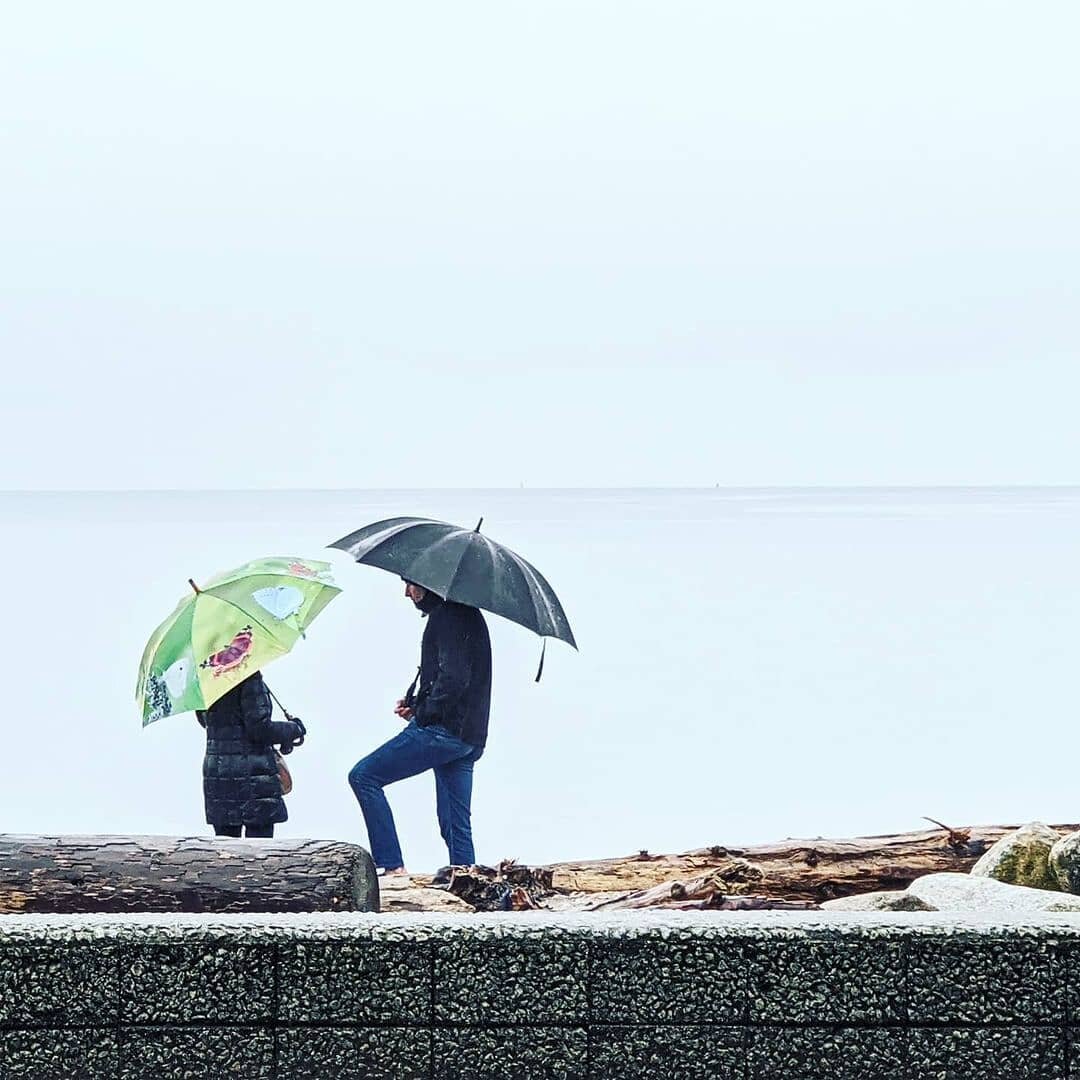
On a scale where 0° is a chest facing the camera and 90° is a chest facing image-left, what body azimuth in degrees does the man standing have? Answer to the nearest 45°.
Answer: approximately 90°

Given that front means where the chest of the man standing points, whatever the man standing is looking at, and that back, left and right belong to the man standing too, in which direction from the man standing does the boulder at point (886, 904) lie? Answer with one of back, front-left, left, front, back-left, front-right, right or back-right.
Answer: back-left

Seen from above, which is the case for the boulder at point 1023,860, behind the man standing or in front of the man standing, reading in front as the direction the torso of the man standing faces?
behind

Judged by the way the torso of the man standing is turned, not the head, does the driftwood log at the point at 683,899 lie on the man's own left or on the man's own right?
on the man's own left

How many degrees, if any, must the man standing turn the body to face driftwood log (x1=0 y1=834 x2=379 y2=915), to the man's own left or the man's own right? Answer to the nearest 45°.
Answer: approximately 45° to the man's own left

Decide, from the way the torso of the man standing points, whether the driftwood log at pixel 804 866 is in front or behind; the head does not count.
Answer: behind

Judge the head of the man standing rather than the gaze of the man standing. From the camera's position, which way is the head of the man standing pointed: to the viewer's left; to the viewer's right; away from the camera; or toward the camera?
to the viewer's left

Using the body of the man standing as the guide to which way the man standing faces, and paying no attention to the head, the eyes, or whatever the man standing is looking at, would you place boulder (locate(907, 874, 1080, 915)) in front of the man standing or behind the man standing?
behind
